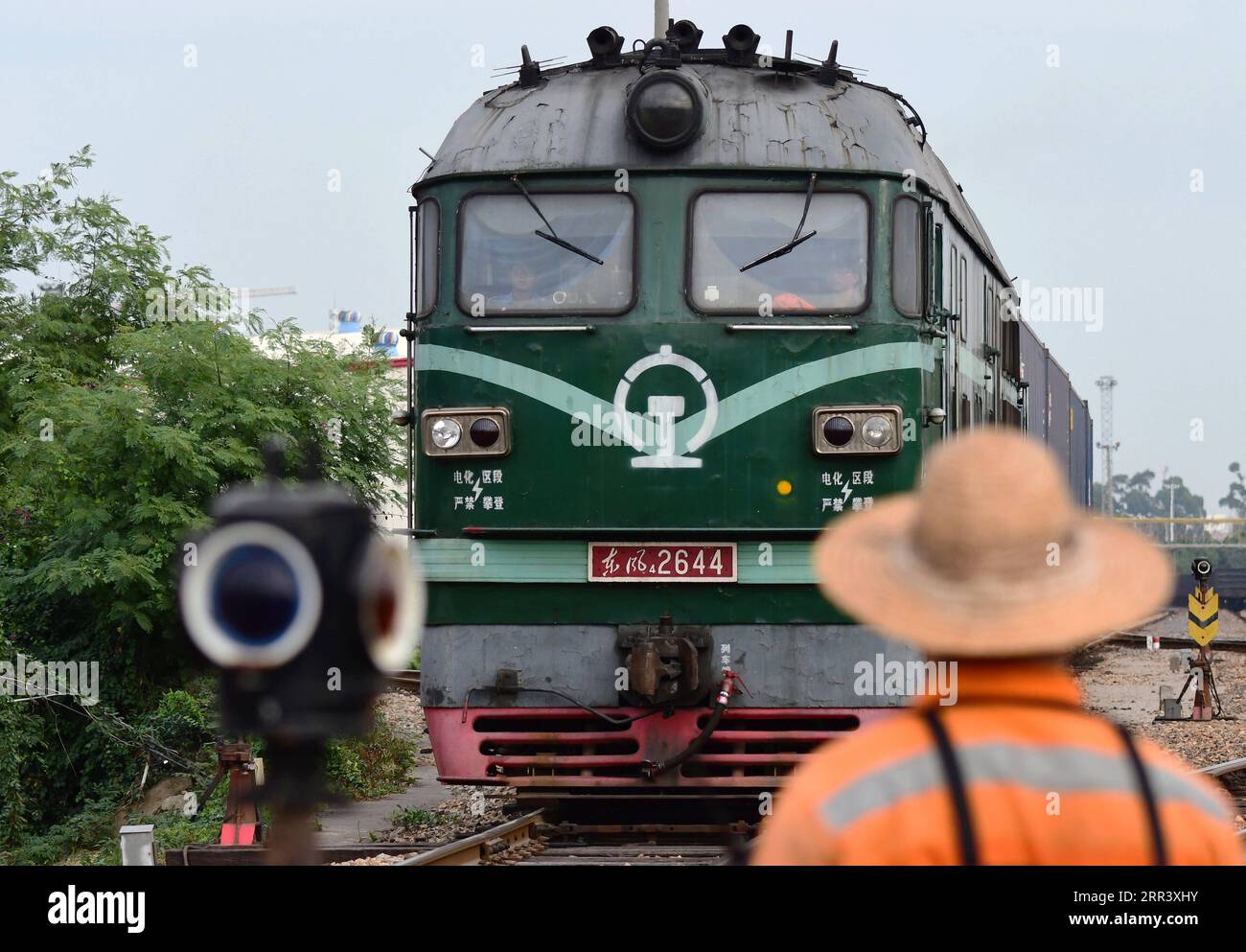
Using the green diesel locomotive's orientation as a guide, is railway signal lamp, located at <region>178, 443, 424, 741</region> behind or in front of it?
in front

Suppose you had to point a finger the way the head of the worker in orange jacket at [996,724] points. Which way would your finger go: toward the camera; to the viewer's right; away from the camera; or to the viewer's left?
away from the camera

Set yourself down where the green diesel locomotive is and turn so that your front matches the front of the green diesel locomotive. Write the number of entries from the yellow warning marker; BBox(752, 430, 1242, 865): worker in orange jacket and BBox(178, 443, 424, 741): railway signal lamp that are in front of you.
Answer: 2

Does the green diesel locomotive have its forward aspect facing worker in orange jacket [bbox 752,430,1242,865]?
yes

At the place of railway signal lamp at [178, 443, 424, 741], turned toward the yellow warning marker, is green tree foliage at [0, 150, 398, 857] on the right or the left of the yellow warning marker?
left

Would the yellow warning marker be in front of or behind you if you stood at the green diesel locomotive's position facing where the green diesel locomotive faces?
behind

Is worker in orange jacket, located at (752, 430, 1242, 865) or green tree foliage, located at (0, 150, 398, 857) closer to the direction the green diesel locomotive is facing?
the worker in orange jacket

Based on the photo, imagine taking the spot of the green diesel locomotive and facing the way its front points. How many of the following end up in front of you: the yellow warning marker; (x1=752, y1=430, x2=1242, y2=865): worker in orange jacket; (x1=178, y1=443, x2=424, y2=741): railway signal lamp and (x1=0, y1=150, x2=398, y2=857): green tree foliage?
2

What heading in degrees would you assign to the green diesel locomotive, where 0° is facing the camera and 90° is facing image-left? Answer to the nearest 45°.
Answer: approximately 0°
